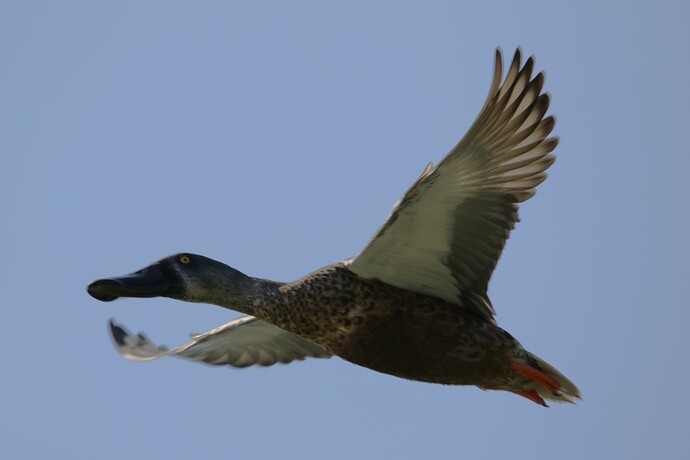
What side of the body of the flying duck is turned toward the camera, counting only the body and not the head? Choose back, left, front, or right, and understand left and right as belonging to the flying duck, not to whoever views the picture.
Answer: left
